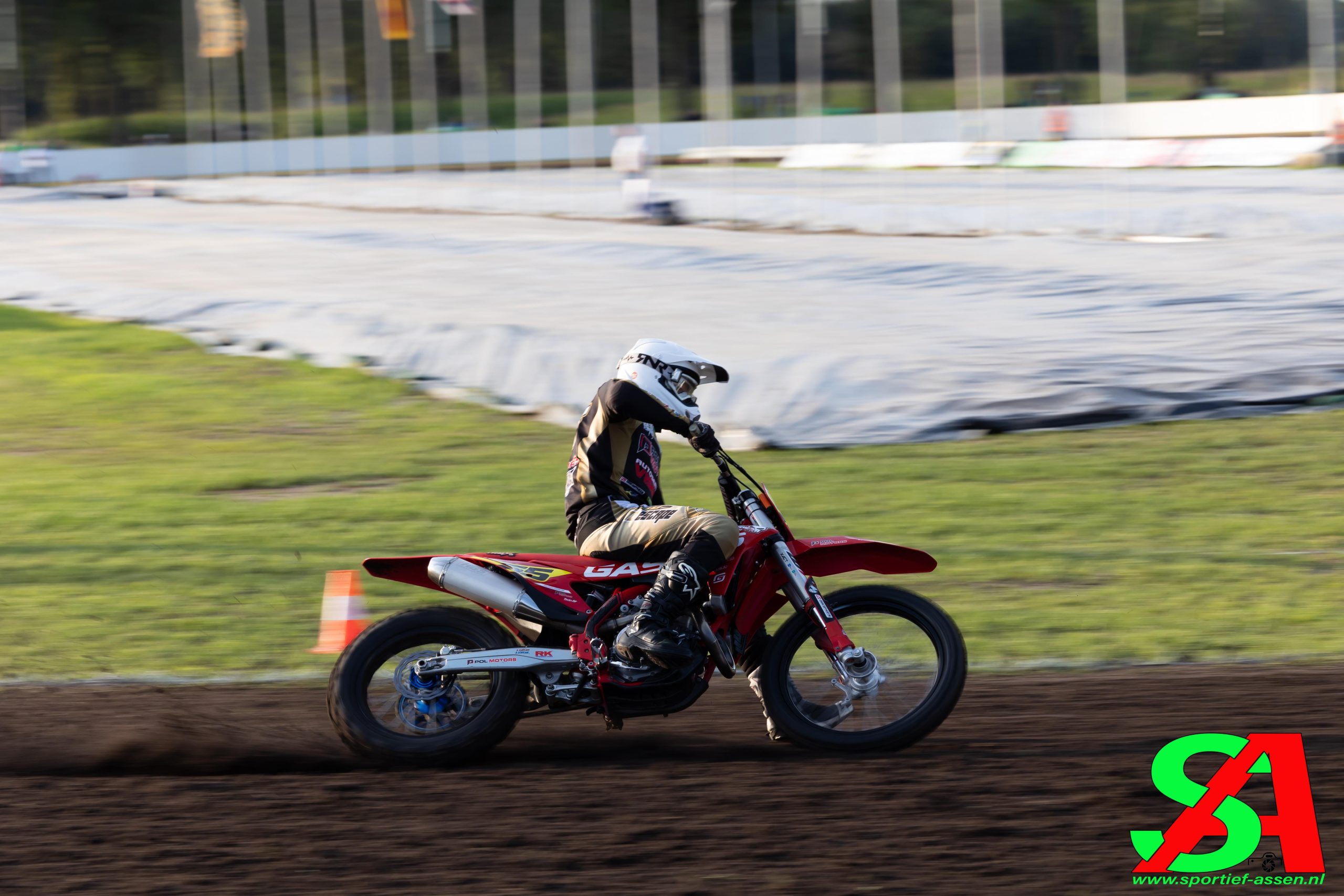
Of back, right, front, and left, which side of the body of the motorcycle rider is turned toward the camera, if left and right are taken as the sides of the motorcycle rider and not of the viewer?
right

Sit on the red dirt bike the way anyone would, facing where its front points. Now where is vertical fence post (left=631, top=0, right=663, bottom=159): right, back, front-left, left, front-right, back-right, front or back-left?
left

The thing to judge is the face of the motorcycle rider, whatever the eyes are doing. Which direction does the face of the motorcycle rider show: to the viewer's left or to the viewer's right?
to the viewer's right

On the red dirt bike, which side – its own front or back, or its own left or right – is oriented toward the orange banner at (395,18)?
left

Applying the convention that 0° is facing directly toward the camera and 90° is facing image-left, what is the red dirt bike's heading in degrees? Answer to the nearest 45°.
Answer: approximately 270°

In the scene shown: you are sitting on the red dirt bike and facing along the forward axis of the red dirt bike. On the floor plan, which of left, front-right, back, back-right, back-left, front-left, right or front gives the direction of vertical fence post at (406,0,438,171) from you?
left

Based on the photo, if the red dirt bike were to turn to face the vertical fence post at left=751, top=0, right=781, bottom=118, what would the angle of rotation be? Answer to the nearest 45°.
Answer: approximately 90° to its left

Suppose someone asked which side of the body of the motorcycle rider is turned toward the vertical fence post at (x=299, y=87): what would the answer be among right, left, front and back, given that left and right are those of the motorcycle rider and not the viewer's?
left

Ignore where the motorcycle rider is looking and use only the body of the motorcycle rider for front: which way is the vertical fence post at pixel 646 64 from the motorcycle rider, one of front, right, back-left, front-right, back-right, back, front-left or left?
left

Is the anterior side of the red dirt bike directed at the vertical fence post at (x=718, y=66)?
no

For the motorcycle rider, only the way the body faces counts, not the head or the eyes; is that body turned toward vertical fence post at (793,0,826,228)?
no

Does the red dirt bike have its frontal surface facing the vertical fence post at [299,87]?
no
